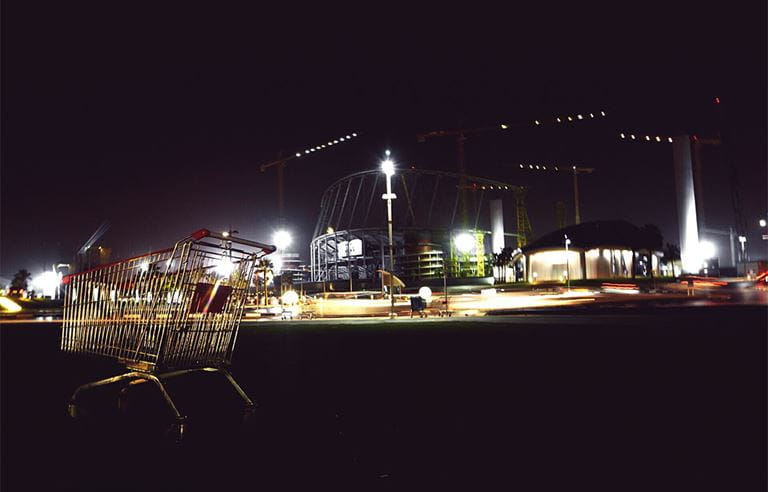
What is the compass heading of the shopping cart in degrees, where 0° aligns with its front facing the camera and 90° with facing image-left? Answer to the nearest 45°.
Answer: approximately 135°
